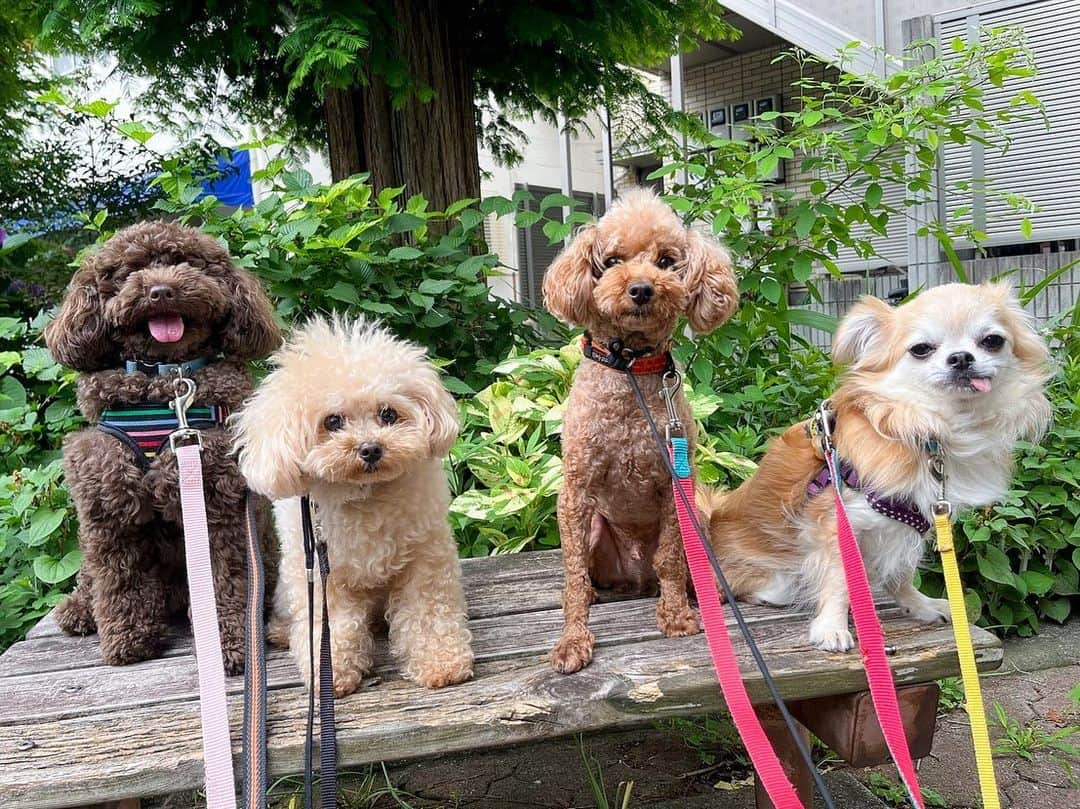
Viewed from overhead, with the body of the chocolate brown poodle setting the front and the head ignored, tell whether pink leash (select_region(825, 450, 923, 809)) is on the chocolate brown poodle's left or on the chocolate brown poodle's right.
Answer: on the chocolate brown poodle's left

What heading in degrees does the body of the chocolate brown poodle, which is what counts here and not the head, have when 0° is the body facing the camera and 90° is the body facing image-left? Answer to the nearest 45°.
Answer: approximately 0°

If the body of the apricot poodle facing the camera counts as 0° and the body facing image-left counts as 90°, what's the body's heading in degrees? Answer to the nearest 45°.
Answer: approximately 0°

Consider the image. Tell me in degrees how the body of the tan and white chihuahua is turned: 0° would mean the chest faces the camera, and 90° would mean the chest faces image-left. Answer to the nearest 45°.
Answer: approximately 315°

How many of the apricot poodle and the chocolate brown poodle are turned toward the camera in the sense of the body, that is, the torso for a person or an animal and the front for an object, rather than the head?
2

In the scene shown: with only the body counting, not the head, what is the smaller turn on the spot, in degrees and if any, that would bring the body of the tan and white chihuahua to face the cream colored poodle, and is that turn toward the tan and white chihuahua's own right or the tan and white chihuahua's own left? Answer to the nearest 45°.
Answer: approximately 90° to the tan and white chihuahua's own right

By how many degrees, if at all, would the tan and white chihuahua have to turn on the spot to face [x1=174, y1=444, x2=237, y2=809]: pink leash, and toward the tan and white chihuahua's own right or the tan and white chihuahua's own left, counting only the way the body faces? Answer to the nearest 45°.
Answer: approximately 90° to the tan and white chihuahua's own right
